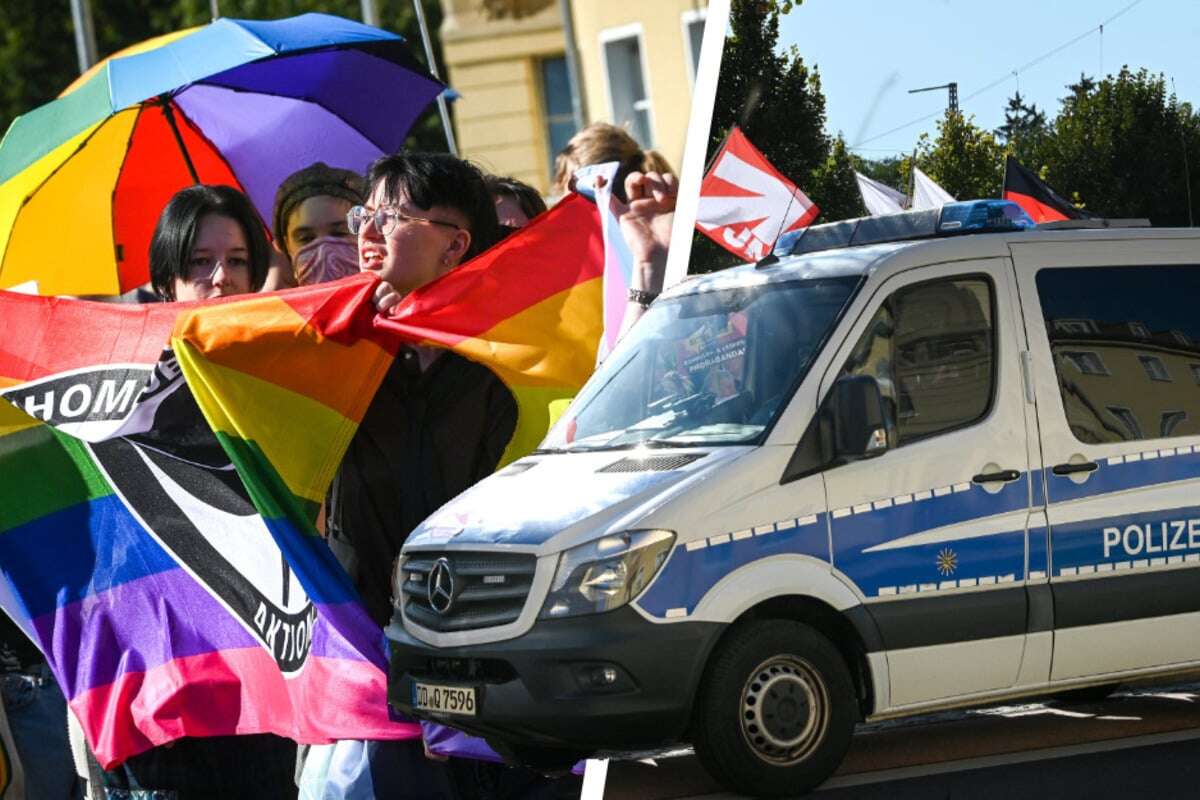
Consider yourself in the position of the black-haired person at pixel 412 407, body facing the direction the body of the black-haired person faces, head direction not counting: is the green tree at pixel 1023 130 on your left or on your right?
on your left

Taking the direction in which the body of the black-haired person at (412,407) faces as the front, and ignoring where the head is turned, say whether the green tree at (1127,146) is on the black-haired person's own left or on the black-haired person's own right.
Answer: on the black-haired person's own left

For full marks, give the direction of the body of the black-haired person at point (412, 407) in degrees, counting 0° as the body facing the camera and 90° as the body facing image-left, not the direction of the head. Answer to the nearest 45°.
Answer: approximately 45°

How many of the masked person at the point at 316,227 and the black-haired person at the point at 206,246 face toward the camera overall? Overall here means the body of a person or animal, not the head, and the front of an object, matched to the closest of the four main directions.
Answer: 2

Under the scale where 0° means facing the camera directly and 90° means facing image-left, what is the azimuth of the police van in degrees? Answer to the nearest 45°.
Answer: approximately 45°
